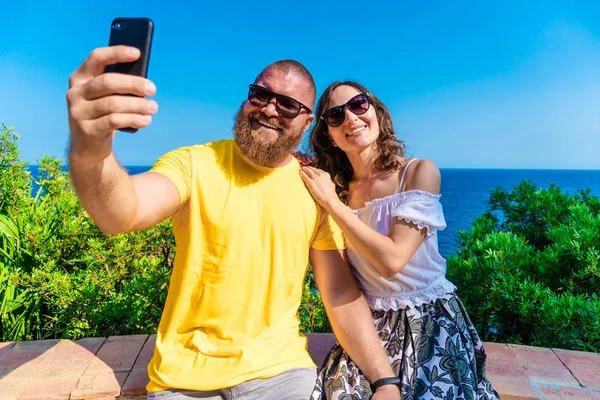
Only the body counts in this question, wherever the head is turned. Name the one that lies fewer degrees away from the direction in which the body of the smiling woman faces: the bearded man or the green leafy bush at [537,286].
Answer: the bearded man

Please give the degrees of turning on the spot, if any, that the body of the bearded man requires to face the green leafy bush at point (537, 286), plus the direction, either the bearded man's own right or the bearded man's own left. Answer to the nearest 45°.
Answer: approximately 135° to the bearded man's own left

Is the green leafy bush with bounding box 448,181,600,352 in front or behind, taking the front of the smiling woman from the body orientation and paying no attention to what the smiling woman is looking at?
behind

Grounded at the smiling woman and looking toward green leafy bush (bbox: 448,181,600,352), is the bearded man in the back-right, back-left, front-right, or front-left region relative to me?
back-left

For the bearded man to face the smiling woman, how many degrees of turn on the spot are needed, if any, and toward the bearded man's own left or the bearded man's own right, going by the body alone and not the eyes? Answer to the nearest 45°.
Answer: approximately 90° to the bearded man's own left

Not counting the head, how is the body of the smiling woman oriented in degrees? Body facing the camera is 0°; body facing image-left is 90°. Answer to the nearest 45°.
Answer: approximately 45°

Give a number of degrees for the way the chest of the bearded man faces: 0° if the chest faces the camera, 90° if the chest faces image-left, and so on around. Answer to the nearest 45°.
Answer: approximately 0°
